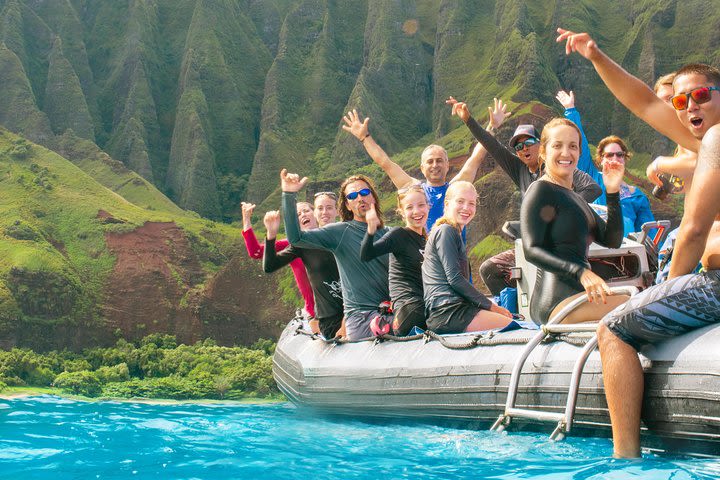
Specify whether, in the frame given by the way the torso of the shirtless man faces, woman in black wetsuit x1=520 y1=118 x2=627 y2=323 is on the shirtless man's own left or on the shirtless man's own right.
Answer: on the shirtless man's own right

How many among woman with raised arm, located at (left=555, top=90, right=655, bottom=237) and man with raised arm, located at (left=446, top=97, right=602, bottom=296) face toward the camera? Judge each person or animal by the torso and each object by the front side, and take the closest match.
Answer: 2

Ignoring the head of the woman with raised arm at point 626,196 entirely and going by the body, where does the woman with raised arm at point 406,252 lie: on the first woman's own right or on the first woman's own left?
on the first woman's own right

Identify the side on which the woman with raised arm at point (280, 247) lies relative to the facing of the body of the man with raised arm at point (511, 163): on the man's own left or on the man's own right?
on the man's own right

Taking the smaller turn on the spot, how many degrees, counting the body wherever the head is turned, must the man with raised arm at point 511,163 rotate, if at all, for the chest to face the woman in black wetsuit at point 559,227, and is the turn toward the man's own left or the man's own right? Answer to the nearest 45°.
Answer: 0° — they already face them

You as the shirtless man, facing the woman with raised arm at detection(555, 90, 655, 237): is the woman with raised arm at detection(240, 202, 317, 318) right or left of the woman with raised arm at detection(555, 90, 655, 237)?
left
